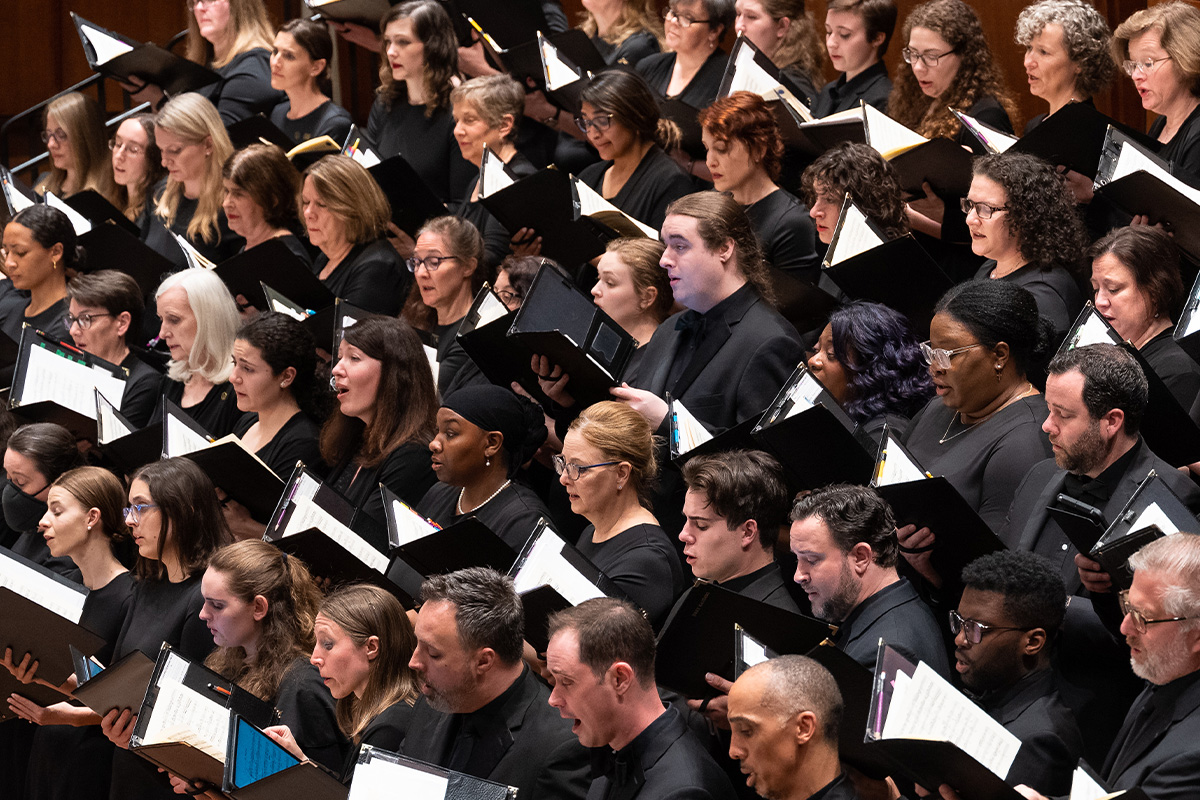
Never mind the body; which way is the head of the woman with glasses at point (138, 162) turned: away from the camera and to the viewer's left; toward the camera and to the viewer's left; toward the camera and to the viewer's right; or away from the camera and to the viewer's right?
toward the camera and to the viewer's left

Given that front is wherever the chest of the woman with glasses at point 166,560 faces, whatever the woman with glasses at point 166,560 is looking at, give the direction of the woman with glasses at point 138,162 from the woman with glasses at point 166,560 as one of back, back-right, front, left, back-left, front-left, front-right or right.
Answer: back-right

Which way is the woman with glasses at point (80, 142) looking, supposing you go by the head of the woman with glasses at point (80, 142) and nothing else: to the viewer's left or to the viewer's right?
to the viewer's left

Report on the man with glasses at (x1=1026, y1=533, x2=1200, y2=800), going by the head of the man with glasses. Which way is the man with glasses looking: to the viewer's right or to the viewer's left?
to the viewer's left

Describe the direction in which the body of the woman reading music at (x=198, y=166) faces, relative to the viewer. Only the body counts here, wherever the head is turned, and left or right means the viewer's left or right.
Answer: facing the viewer and to the left of the viewer

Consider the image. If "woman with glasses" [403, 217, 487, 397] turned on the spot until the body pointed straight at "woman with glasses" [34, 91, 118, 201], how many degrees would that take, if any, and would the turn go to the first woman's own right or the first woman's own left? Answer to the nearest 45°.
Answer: approximately 90° to the first woman's own right

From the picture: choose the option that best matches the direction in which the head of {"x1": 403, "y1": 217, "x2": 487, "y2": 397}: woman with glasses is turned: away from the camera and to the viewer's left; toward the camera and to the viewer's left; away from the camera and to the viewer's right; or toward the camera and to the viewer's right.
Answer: toward the camera and to the viewer's left

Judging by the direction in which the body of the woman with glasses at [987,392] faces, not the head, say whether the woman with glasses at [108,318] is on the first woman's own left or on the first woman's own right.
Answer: on the first woman's own right

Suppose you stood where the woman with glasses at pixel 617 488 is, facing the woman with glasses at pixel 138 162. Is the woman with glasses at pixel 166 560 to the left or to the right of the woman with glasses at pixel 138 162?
left

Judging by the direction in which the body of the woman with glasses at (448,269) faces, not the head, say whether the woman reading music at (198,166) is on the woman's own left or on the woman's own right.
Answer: on the woman's own right

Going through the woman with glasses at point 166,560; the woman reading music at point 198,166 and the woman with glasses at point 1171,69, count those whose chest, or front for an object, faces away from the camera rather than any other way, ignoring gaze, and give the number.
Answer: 0

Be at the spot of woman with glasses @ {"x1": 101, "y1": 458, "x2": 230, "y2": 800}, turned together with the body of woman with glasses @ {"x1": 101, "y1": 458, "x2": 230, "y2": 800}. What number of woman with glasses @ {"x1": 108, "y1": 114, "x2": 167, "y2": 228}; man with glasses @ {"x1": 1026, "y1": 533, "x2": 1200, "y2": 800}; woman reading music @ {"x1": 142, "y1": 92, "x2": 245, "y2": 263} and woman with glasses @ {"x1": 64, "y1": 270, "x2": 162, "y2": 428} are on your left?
1

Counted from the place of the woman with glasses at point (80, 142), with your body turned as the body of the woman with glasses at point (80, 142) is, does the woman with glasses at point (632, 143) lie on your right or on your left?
on your left

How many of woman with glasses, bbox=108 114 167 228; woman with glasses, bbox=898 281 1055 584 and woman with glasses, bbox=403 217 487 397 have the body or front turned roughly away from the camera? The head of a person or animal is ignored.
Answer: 0
